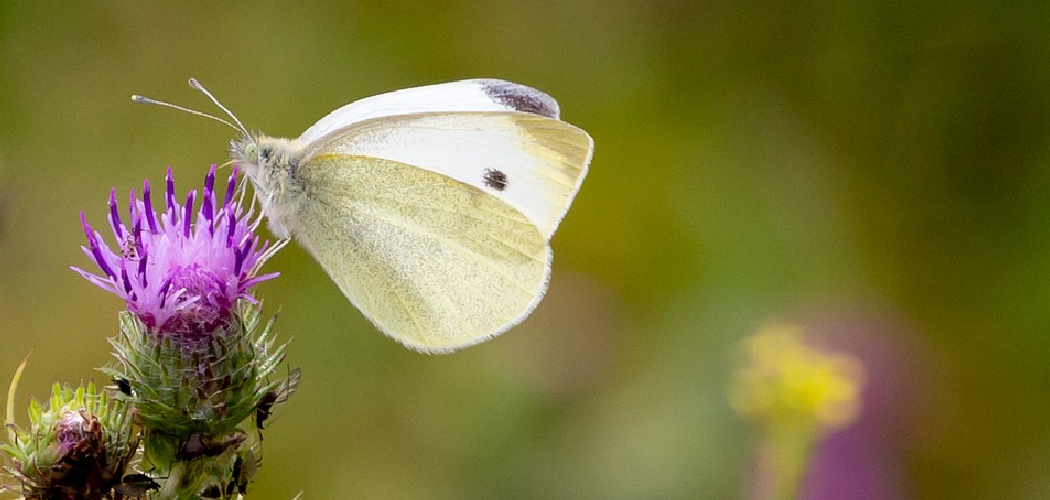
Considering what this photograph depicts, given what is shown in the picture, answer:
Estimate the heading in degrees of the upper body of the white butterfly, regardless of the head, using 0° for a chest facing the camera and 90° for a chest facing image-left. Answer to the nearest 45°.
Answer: approximately 90°

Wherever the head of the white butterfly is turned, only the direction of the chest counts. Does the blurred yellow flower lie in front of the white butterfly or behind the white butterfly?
behind
